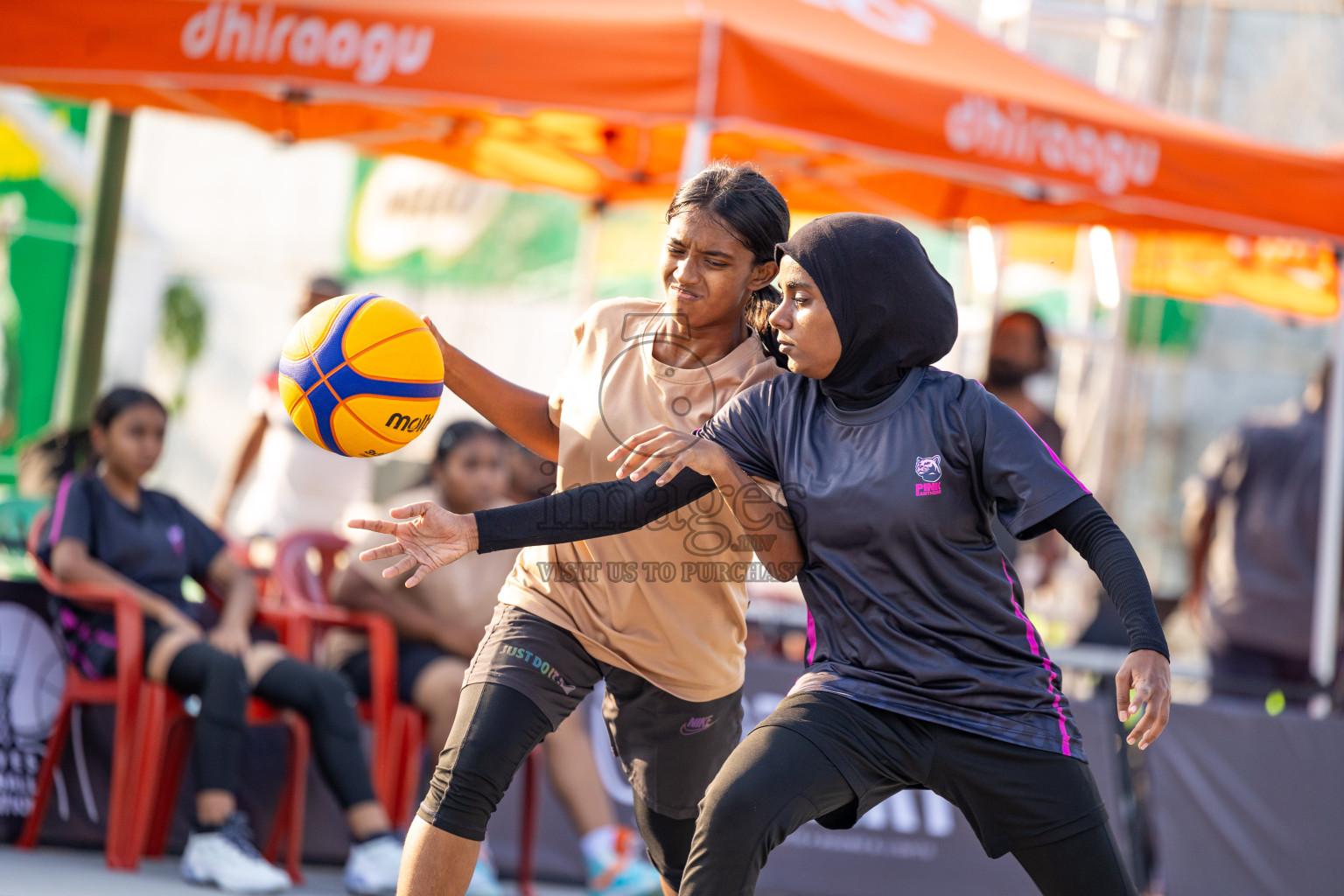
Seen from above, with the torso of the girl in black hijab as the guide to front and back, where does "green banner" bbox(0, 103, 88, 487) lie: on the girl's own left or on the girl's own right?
on the girl's own right

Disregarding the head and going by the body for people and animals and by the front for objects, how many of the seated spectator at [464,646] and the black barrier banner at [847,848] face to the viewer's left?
0

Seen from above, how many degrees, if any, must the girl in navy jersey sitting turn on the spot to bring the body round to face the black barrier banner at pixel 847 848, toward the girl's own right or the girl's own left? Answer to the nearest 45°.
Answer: approximately 45° to the girl's own left

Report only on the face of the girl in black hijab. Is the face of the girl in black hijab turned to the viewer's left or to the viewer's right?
to the viewer's left

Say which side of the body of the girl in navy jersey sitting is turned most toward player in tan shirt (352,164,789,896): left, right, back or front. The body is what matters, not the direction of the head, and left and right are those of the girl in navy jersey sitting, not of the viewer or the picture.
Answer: front

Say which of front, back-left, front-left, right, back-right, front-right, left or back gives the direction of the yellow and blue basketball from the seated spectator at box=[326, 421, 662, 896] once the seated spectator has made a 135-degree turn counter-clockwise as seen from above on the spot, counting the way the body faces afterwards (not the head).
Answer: back

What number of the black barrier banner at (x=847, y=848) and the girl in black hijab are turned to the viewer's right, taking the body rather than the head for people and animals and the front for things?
0

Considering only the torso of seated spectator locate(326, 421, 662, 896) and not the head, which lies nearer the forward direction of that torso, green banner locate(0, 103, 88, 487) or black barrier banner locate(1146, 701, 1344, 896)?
the black barrier banner

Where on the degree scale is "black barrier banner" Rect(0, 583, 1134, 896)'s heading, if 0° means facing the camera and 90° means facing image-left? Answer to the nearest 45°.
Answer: approximately 0°

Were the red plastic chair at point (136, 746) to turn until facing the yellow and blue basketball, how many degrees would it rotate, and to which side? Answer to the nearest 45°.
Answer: approximately 45° to its right

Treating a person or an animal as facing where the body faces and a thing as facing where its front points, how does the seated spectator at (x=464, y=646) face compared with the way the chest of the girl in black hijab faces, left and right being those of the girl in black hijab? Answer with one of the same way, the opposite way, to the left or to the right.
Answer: to the left
